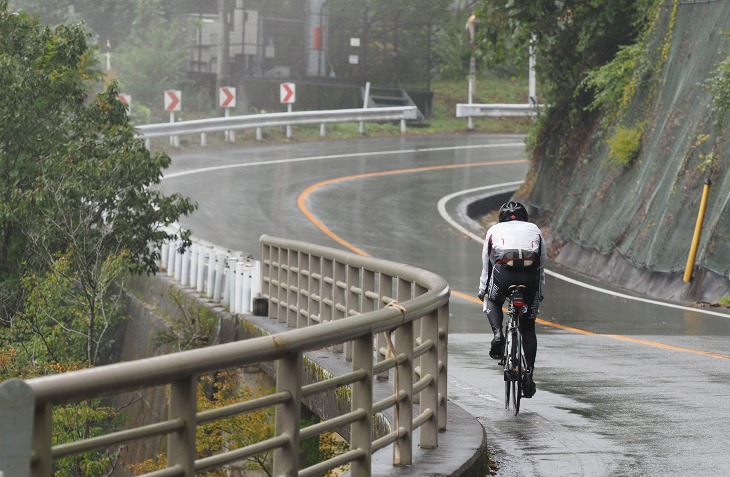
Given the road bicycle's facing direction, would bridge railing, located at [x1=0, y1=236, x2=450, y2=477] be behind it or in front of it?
behind

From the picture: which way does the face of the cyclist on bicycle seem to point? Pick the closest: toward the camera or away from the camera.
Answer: away from the camera

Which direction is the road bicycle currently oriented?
away from the camera

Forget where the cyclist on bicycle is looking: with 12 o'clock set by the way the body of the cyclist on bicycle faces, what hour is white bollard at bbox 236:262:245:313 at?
The white bollard is roughly at 11 o'clock from the cyclist on bicycle.

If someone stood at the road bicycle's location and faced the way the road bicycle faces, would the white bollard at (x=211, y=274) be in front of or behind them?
in front

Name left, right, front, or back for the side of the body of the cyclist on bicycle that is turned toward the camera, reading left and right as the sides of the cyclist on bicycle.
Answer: back

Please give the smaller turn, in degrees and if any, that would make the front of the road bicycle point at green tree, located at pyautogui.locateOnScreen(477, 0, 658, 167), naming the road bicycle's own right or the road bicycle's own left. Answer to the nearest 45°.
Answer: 0° — it already faces it

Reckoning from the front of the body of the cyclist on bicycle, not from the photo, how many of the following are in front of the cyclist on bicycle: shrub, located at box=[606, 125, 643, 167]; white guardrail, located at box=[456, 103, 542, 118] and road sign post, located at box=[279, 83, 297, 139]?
3

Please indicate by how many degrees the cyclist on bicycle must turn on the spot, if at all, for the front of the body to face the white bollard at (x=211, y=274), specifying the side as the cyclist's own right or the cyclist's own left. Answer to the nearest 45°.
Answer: approximately 45° to the cyclist's own left
